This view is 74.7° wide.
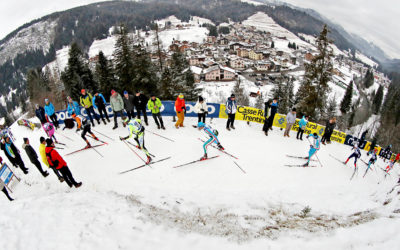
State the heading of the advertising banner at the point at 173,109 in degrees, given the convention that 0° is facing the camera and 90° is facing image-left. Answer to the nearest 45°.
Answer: approximately 0°

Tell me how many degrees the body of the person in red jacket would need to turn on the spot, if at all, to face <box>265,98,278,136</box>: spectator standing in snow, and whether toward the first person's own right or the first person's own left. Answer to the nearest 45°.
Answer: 0° — they already face them

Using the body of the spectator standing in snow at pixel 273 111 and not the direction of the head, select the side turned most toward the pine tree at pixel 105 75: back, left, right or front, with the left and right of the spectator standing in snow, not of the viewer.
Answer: right

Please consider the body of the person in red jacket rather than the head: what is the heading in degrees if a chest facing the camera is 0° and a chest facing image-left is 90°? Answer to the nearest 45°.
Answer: approximately 270°

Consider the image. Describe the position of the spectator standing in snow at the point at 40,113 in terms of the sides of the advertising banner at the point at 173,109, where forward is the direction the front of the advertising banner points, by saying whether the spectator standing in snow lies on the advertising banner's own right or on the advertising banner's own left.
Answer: on the advertising banner's own right

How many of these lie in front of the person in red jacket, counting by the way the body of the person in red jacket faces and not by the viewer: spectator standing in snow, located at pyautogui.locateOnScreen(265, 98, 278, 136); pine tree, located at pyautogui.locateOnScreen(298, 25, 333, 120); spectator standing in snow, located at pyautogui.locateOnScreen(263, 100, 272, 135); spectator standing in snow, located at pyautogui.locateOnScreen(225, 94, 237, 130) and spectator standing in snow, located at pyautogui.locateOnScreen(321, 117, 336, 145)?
5

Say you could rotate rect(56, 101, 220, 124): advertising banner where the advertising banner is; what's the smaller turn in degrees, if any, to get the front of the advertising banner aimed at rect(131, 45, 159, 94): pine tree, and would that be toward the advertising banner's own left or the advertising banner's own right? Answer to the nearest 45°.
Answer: approximately 180°

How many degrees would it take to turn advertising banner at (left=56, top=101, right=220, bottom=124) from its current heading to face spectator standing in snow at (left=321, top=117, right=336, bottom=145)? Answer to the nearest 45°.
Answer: approximately 45° to its left
